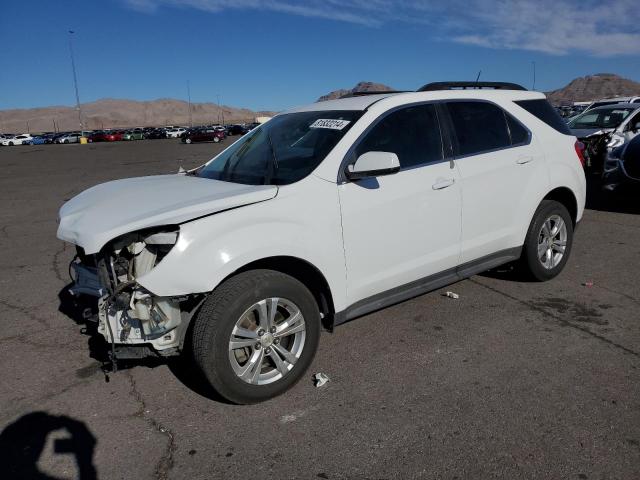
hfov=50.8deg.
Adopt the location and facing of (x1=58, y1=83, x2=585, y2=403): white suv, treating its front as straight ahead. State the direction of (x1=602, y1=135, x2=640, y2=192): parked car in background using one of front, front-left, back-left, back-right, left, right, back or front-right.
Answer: back

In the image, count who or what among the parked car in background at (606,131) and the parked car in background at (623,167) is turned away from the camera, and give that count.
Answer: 0

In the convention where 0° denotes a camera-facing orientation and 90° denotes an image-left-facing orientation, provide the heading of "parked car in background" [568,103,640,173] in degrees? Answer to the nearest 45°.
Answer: approximately 45°

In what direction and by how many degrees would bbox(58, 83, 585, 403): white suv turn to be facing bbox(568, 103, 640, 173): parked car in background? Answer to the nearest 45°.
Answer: approximately 180°

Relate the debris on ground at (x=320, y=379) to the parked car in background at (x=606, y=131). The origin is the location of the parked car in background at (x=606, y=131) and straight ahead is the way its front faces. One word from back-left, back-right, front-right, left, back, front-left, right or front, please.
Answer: front-left

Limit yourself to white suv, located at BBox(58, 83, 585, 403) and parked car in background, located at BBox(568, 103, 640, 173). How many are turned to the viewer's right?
0

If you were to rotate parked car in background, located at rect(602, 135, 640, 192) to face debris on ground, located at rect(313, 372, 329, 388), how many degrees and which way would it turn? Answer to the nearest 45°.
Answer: approximately 45° to its left

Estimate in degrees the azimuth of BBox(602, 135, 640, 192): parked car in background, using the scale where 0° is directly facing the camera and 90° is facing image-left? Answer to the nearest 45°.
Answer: approximately 45°

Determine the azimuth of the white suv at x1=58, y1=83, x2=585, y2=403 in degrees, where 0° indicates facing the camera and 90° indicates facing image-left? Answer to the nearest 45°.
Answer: approximately 45°
